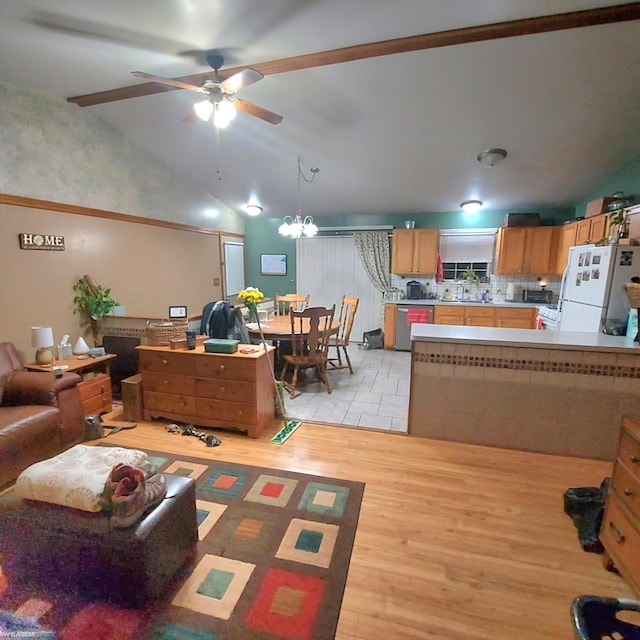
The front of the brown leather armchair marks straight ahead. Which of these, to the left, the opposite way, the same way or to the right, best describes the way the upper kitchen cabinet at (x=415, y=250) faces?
to the right

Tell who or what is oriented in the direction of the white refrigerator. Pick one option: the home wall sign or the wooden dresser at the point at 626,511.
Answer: the home wall sign

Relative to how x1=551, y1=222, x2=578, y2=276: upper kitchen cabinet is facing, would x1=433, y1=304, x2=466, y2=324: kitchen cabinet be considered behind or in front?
in front

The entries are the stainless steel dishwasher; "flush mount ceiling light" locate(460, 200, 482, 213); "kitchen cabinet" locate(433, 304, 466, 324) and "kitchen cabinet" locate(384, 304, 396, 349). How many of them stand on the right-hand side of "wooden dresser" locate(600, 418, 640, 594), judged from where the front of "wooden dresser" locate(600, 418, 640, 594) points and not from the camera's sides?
4

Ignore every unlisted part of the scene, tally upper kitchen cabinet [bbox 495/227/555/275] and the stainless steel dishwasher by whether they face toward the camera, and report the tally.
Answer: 2

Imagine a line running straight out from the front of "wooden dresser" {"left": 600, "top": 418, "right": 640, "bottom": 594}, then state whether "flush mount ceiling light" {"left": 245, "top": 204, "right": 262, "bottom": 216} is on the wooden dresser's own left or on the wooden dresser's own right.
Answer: on the wooden dresser's own right

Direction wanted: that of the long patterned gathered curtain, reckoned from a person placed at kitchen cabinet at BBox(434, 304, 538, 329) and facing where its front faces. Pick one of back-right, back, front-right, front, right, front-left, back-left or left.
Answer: right

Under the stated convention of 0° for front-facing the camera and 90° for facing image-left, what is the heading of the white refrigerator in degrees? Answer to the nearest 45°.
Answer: approximately 45°

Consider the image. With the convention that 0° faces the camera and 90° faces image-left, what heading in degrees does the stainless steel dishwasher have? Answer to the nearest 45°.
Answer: approximately 0°

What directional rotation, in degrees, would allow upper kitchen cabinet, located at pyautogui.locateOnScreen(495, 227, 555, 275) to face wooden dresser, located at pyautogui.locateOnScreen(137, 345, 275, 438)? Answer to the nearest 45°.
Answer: approximately 45° to its right

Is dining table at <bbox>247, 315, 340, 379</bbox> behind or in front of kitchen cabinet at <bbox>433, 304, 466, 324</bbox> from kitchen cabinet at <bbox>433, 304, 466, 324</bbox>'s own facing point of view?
in front
